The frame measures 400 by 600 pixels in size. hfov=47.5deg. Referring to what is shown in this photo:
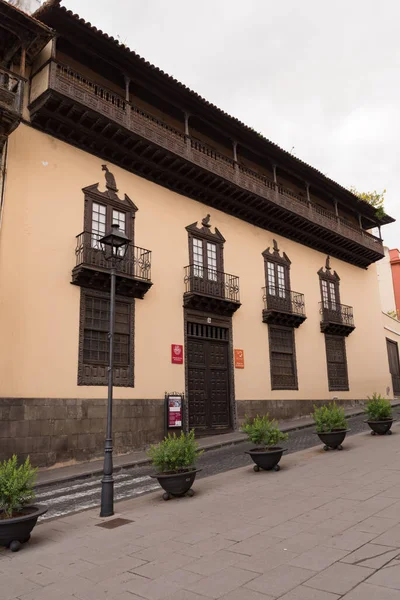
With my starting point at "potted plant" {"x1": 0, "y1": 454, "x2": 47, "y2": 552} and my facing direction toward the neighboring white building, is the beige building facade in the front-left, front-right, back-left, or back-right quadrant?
front-left

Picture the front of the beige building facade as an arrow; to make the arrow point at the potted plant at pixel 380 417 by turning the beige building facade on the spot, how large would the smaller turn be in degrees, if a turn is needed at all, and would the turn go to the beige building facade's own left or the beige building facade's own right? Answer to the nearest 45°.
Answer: approximately 45° to the beige building facade's own left

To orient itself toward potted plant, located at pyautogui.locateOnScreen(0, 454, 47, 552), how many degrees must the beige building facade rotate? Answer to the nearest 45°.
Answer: approximately 45° to its right

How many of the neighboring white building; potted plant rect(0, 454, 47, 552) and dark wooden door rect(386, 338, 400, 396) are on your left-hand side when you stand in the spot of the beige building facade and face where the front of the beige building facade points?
2

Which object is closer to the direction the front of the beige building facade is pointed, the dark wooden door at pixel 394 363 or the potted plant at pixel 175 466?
the potted plant

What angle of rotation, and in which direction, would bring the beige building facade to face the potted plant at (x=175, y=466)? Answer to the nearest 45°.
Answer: approximately 45° to its right

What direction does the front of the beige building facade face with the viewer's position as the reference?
facing the viewer and to the right of the viewer

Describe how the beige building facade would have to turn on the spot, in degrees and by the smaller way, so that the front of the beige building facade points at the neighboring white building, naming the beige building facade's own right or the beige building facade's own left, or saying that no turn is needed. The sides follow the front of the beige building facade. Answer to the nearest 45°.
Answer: approximately 90° to the beige building facade's own left

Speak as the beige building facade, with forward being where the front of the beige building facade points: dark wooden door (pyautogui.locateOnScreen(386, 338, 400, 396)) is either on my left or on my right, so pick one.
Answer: on my left
